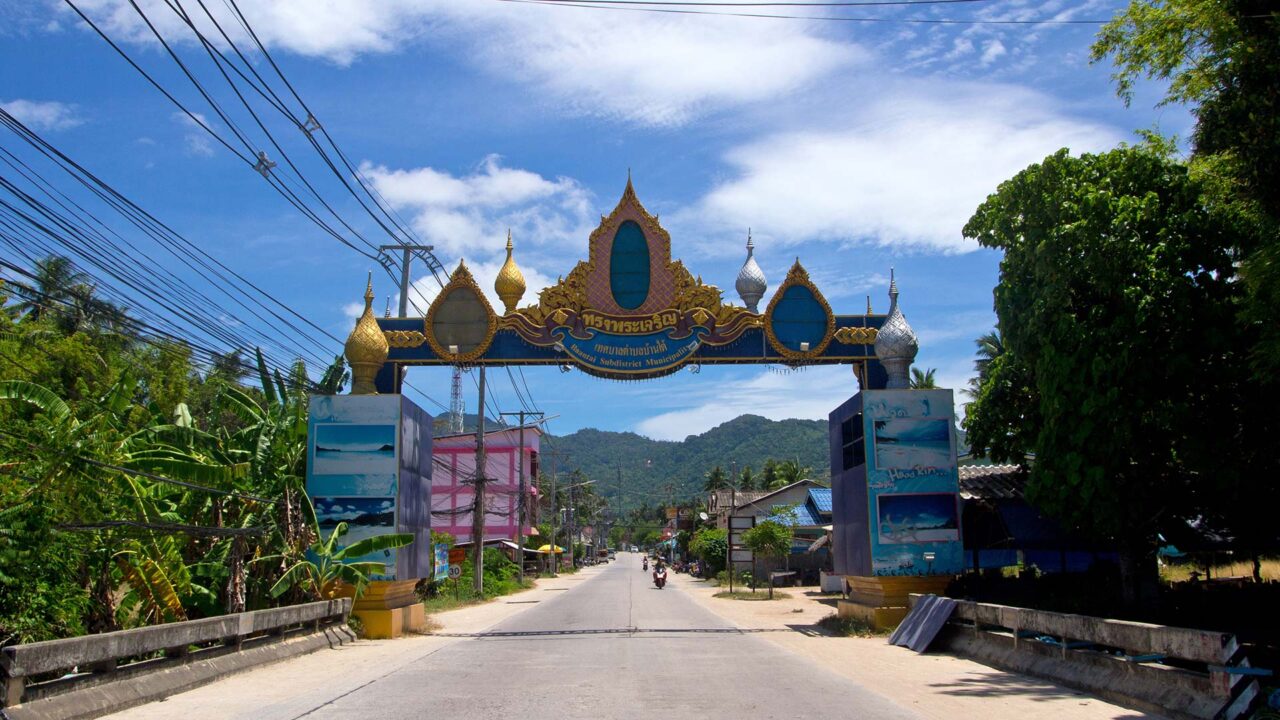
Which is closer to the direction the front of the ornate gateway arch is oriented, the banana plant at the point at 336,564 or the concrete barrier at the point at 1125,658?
the concrete barrier

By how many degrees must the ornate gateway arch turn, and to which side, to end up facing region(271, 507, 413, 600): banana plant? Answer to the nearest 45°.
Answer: approximately 90° to its right

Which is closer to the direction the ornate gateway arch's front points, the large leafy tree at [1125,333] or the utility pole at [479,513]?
the large leafy tree

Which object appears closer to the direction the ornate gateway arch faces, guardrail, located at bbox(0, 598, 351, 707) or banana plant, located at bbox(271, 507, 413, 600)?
the guardrail

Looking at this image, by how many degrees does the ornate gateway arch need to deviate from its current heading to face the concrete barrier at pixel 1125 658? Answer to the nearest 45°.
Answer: approximately 45° to its left

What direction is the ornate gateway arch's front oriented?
toward the camera

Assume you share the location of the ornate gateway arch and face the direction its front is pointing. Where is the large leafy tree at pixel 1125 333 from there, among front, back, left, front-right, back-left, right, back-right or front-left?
front-left

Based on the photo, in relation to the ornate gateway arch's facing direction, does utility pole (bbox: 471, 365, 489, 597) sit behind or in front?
behind
